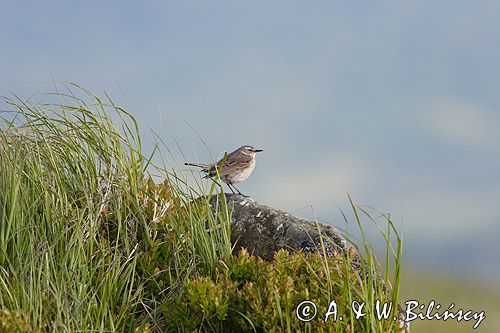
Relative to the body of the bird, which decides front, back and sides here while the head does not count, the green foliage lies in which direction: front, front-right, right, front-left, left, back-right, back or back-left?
right

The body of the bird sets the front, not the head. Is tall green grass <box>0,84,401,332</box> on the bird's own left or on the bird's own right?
on the bird's own right

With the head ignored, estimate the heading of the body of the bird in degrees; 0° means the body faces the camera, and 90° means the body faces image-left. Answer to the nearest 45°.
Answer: approximately 270°
